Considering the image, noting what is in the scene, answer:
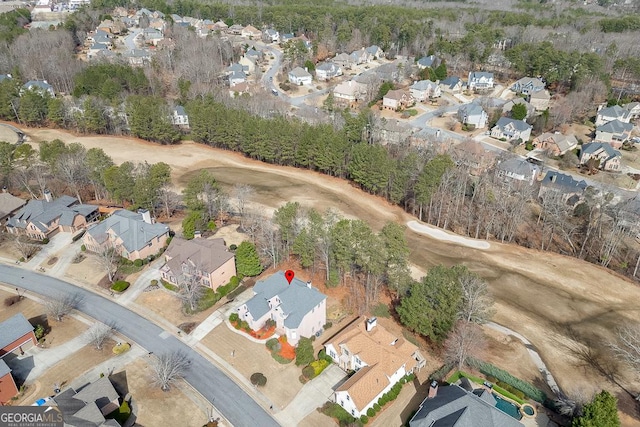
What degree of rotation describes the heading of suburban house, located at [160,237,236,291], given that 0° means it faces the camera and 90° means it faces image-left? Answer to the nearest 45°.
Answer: approximately 45°

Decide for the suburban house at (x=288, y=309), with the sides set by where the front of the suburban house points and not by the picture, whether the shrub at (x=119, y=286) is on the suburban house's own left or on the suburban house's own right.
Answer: on the suburban house's own right

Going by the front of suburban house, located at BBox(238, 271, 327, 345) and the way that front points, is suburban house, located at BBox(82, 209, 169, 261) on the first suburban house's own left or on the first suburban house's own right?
on the first suburban house's own right

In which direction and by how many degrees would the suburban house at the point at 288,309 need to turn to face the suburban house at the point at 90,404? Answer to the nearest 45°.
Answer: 0° — it already faces it

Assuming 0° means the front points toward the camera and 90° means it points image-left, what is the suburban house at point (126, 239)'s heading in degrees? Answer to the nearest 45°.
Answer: approximately 45°

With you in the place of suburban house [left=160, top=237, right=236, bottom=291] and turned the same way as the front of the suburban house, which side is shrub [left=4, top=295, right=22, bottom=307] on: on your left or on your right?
on your right

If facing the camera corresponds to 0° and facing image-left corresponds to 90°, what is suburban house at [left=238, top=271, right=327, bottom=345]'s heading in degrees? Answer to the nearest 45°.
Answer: approximately 45°

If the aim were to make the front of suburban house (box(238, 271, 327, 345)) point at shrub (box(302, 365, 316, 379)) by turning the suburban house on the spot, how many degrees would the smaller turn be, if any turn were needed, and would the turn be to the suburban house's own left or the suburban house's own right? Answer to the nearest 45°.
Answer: approximately 45° to the suburban house's own left

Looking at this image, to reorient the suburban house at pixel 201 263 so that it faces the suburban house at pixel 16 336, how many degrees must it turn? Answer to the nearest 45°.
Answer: approximately 45° to its right

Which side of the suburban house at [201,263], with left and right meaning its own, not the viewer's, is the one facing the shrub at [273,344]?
left

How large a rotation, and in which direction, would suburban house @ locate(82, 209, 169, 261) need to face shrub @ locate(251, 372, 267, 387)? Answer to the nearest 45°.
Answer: approximately 45° to its left

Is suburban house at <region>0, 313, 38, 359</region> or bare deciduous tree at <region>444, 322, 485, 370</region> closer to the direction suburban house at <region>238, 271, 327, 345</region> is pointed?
the suburban house

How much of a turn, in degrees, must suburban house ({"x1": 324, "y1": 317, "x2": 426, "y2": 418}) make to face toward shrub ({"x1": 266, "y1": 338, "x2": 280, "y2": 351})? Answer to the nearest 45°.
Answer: approximately 45° to its right

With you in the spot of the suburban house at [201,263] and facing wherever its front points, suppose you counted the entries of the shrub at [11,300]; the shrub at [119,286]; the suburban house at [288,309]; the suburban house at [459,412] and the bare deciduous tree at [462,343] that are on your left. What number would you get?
3

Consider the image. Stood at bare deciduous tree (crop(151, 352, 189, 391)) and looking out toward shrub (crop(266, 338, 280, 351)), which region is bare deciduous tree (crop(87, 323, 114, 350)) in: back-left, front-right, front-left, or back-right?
back-left
